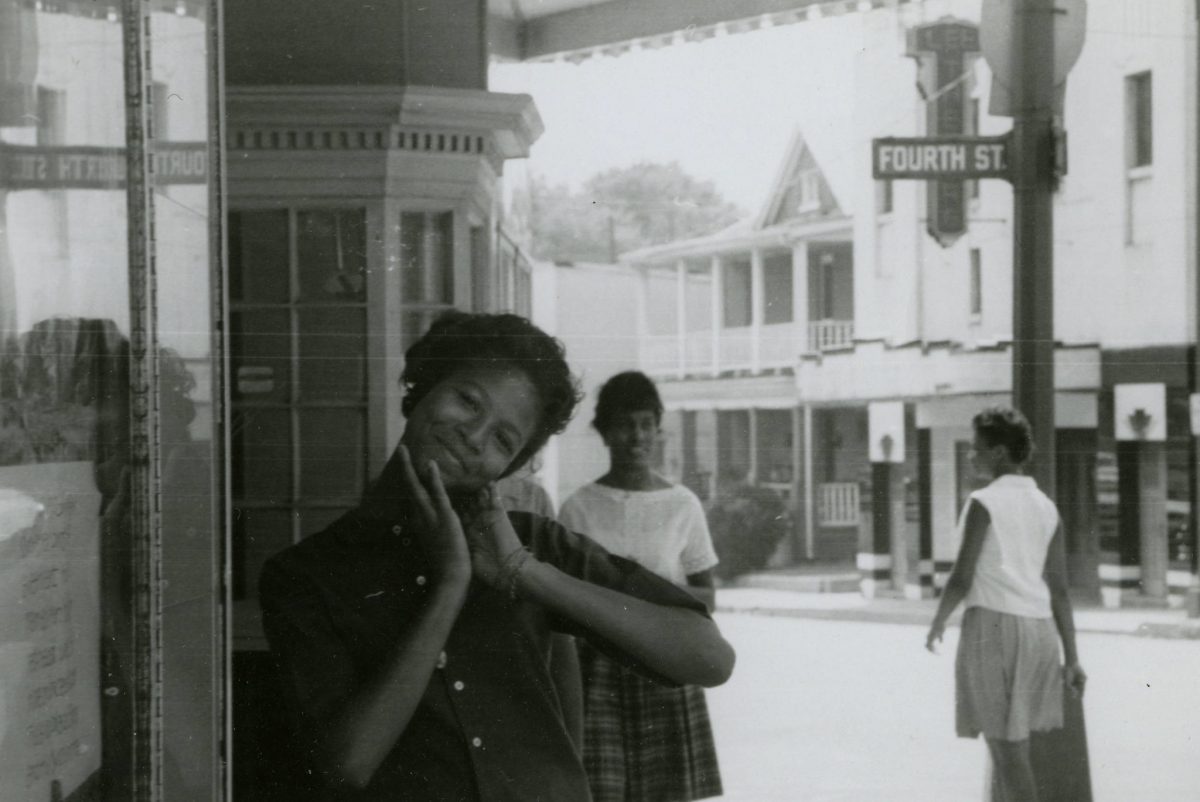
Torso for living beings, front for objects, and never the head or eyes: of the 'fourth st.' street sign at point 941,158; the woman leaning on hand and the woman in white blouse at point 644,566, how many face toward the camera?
3

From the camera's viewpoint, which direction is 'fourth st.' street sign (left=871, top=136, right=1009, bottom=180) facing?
toward the camera

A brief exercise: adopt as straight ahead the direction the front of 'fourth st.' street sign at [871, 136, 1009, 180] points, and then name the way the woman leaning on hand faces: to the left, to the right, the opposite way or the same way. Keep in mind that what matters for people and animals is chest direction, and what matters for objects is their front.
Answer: the same way

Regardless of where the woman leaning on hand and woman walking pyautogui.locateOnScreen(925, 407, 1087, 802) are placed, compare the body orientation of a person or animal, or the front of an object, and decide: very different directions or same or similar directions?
very different directions

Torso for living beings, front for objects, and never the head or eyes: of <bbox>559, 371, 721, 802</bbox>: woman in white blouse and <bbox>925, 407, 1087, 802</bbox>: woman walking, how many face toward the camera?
1

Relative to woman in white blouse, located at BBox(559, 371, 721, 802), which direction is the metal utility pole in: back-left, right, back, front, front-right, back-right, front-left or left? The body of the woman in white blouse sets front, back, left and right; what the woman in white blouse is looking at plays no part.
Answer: left

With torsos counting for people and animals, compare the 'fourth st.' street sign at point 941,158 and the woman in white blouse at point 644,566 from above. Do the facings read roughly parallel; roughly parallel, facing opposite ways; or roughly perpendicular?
roughly parallel

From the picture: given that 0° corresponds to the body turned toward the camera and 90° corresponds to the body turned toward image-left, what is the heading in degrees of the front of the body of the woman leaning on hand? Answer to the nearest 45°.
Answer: approximately 0°

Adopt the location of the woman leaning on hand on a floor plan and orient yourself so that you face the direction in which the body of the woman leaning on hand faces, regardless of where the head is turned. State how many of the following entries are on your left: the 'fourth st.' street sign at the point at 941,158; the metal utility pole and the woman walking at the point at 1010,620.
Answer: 3

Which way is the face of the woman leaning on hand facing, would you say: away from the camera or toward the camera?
toward the camera

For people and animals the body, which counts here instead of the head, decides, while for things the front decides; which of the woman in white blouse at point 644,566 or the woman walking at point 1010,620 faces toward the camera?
the woman in white blouse

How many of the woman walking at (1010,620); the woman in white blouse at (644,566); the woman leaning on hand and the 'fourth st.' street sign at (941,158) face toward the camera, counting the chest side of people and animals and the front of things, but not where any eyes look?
3

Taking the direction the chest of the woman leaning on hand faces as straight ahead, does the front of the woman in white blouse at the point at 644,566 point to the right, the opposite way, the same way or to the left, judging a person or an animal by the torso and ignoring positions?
the same way

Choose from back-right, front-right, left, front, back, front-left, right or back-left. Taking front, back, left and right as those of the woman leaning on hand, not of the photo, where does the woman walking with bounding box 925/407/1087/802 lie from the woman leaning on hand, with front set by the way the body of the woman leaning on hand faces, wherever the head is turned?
left
